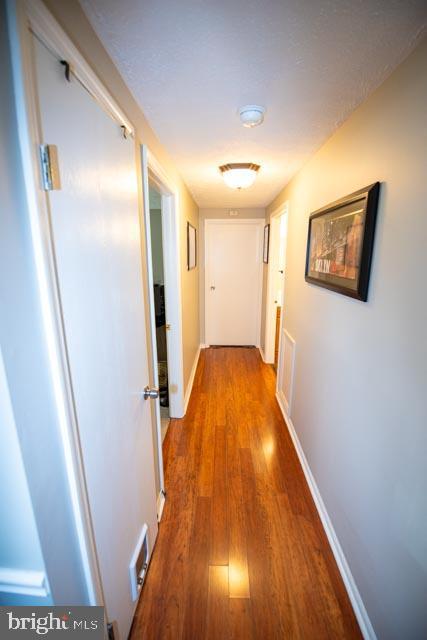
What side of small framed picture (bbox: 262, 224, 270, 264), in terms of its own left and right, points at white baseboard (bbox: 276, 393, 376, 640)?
left

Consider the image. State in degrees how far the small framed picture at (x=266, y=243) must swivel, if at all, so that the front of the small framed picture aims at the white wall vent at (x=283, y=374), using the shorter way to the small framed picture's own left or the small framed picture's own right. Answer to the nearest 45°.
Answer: approximately 90° to the small framed picture's own left

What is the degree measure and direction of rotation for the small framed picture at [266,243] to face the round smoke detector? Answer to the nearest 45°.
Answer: approximately 90° to its left

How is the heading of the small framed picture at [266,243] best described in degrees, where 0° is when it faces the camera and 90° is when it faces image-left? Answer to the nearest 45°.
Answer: approximately 90°

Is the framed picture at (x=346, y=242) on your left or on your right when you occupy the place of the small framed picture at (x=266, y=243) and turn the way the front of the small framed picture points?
on your left

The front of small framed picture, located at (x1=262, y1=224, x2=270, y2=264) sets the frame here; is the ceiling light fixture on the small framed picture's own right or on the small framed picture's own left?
on the small framed picture's own left
